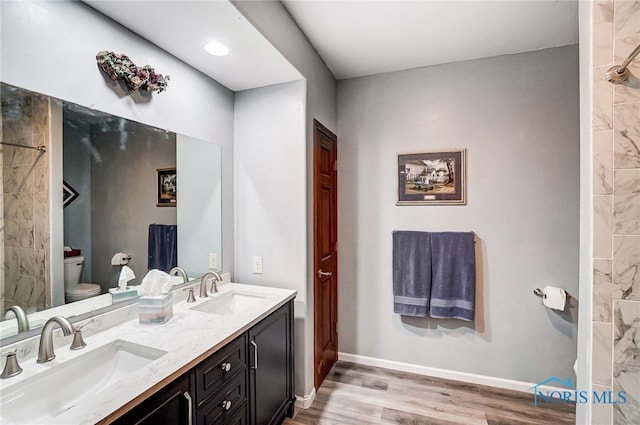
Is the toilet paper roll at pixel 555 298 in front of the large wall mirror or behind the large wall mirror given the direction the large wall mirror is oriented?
in front

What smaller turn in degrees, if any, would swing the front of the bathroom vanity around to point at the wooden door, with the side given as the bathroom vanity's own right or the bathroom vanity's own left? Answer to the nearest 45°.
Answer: approximately 90° to the bathroom vanity's own left

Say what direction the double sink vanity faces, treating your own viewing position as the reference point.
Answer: facing the viewer and to the right of the viewer

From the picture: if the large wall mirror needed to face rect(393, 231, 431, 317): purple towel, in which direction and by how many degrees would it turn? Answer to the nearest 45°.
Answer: approximately 45° to its left

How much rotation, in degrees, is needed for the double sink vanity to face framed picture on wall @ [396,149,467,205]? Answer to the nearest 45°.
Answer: approximately 45° to its left

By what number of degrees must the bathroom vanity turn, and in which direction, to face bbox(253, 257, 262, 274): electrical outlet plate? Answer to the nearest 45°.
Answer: approximately 135° to its left

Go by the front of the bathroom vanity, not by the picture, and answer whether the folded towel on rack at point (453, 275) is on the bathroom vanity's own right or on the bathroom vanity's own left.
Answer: on the bathroom vanity's own left

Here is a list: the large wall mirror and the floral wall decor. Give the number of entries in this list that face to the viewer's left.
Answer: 0

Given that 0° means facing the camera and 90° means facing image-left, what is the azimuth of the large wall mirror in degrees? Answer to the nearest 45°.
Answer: approximately 315°

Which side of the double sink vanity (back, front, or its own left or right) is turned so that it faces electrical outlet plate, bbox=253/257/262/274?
left

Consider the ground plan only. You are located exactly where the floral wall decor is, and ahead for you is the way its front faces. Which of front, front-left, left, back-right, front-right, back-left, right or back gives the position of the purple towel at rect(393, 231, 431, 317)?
front-left
